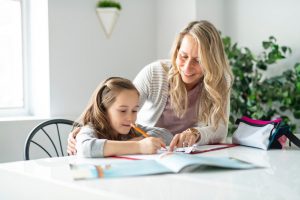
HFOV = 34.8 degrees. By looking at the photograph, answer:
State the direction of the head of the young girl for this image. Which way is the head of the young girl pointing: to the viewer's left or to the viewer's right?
to the viewer's right

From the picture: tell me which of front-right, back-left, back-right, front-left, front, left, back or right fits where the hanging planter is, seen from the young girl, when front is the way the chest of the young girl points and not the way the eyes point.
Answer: back-left

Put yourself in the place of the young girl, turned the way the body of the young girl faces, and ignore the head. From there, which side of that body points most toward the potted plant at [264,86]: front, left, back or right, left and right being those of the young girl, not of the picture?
left

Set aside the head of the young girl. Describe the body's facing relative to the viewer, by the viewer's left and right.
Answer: facing the viewer and to the right of the viewer

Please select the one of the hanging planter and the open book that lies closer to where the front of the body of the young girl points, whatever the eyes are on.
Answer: the open book

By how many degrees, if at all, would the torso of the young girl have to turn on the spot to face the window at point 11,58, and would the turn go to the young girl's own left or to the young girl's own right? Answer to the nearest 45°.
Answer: approximately 180°

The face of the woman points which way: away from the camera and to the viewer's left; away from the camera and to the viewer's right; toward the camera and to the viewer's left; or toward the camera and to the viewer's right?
toward the camera and to the viewer's left

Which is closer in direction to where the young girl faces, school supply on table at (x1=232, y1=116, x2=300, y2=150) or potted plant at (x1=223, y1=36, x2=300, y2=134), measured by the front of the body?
the school supply on table

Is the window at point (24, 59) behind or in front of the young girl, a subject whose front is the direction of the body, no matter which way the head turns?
behind
